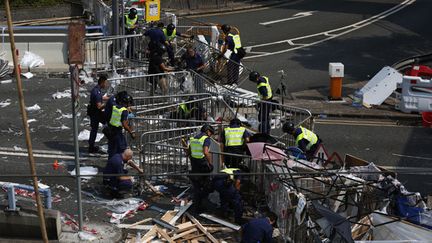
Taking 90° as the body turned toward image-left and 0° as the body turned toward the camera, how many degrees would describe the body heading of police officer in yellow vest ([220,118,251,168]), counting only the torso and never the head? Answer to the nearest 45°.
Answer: approximately 180°

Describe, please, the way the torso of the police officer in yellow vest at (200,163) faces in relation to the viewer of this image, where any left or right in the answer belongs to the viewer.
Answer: facing away from the viewer and to the right of the viewer

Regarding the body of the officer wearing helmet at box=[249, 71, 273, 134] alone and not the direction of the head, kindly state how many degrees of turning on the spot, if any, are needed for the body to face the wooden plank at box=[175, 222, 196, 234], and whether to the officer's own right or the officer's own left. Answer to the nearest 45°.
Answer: approximately 90° to the officer's own left

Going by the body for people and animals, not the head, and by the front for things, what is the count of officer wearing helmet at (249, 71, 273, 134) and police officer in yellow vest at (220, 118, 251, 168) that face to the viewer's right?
0

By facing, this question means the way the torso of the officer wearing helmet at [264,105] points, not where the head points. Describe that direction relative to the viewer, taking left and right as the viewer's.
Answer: facing to the left of the viewer

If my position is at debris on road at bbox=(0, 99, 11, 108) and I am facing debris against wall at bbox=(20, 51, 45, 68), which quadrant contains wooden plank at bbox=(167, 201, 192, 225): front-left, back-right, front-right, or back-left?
back-right

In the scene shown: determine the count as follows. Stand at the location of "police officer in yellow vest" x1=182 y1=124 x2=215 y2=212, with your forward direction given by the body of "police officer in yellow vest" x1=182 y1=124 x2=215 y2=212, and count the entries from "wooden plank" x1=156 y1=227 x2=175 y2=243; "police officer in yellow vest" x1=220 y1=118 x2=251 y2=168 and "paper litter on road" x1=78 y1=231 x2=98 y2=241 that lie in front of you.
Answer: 1

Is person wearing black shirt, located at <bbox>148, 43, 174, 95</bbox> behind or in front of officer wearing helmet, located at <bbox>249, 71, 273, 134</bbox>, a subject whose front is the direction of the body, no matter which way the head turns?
in front

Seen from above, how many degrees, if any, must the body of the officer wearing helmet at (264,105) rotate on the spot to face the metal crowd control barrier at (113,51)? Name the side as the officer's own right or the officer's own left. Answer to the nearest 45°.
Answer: approximately 45° to the officer's own right
